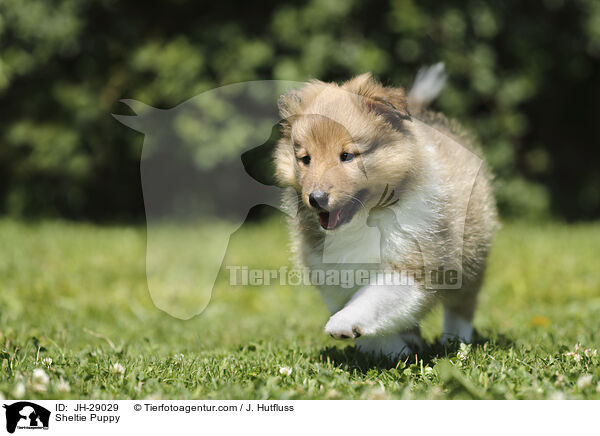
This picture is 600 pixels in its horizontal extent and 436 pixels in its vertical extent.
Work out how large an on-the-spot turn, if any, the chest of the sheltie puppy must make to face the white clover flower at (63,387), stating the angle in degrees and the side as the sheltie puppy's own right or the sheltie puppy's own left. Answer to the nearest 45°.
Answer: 0° — it already faces it

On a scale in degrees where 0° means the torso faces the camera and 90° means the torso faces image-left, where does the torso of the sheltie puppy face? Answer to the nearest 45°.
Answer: approximately 45°

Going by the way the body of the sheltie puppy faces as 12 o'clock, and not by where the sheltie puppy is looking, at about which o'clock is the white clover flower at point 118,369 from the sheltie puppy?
The white clover flower is roughly at 1 o'clock from the sheltie puppy.

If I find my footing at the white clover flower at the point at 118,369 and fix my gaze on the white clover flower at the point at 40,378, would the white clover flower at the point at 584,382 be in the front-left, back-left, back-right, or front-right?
back-left

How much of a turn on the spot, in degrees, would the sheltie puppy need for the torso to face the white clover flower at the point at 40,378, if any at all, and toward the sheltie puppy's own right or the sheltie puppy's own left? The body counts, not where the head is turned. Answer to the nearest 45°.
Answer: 0° — it already faces it
